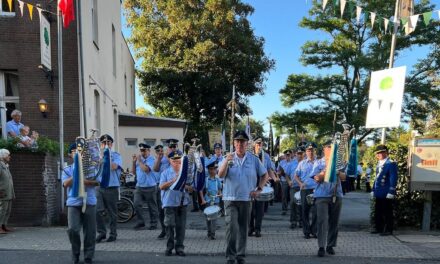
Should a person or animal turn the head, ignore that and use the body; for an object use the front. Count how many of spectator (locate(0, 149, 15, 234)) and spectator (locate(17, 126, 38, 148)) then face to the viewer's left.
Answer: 0

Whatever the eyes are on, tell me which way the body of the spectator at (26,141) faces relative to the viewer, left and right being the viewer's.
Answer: facing the viewer and to the right of the viewer

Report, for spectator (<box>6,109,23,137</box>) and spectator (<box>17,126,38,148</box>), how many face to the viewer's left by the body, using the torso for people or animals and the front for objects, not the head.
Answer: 0

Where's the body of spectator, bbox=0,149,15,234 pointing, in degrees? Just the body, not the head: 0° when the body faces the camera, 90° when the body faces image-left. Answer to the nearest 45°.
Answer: approximately 270°
